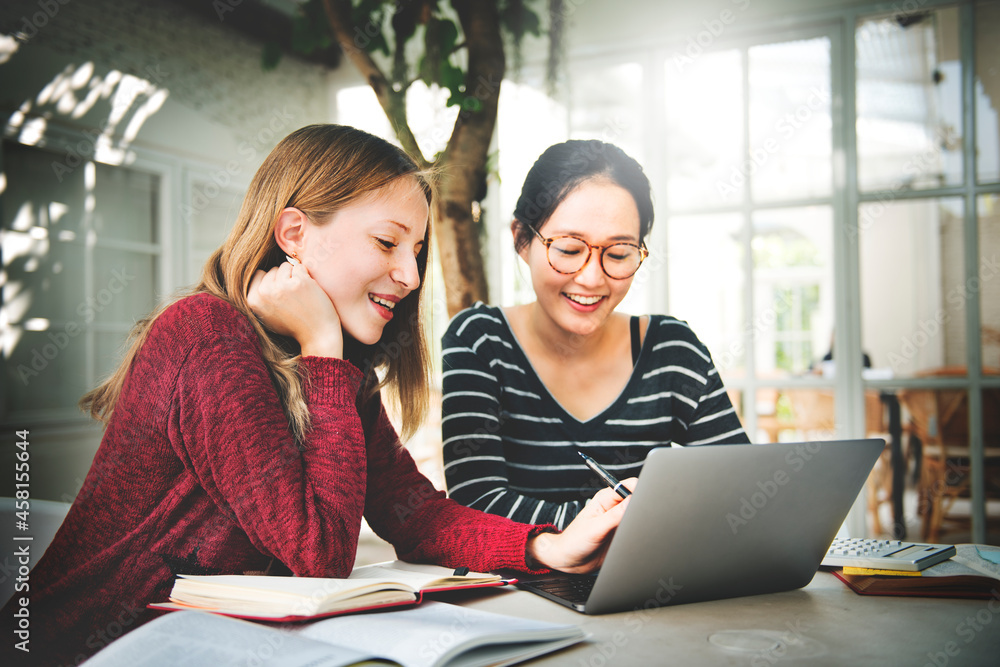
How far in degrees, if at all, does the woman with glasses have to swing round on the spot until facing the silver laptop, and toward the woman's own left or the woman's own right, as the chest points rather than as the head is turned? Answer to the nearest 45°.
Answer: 0° — they already face it

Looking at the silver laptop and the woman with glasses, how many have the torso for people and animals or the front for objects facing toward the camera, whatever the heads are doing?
1

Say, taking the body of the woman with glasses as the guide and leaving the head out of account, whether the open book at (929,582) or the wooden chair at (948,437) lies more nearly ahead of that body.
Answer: the open book

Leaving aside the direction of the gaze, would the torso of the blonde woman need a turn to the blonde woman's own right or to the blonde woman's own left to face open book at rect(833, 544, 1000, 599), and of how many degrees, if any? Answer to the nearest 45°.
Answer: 0° — they already face it

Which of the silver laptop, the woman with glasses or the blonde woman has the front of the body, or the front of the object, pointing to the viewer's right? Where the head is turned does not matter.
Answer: the blonde woman

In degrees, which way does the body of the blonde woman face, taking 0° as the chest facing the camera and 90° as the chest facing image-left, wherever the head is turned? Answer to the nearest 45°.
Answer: approximately 270°

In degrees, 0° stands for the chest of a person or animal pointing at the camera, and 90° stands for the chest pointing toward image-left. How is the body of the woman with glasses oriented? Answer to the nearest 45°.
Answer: approximately 0°

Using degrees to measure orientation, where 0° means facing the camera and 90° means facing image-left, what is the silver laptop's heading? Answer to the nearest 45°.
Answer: approximately 135°
